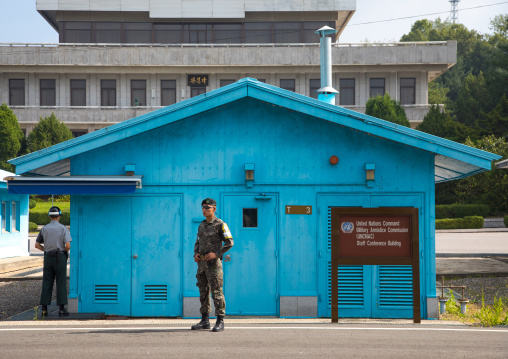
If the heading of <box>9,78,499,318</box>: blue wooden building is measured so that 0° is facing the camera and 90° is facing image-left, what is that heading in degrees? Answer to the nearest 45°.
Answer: approximately 0°

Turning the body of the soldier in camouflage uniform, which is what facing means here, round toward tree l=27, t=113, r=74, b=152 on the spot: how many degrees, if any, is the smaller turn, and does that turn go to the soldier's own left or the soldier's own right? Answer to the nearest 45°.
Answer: approximately 135° to the soldier's own right

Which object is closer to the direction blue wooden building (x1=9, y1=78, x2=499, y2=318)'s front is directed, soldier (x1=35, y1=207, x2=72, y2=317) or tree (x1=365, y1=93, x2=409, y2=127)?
the soldier

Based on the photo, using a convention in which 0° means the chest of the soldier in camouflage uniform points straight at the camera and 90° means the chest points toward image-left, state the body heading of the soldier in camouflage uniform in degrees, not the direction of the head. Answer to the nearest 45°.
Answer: approximately 45°

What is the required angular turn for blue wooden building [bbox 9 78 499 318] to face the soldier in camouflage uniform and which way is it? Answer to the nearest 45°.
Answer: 0° — it already faces them
